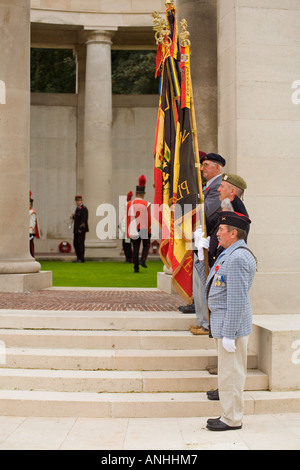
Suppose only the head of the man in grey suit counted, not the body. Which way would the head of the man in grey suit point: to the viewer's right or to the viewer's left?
to the viewer's left

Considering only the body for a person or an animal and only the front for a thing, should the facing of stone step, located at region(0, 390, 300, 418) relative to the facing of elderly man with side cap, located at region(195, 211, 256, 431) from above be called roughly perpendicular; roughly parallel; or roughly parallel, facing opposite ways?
roughly perpendicular

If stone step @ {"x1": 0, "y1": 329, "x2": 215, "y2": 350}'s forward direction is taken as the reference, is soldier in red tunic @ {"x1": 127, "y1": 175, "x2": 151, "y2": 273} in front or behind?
behind

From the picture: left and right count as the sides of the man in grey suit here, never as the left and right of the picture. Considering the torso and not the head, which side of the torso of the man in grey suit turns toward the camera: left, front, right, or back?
left

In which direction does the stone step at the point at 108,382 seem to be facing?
toward the camera

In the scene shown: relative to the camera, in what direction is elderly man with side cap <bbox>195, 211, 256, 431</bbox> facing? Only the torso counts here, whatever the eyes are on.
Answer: to the viewer's left

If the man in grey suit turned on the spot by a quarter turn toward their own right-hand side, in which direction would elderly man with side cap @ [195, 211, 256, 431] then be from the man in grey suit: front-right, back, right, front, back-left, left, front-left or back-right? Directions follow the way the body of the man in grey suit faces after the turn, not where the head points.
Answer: back

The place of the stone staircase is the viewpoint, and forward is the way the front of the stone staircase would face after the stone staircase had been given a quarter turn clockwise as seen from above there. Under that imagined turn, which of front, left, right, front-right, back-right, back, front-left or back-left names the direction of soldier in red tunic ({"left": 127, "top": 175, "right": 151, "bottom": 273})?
right

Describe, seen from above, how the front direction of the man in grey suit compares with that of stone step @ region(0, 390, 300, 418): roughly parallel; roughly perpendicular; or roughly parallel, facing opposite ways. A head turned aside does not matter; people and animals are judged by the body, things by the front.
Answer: roughly perpendicular

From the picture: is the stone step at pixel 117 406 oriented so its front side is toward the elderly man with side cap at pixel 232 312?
no

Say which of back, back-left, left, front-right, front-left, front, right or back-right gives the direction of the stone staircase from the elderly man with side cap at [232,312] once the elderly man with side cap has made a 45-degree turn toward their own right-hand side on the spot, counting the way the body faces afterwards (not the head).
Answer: front

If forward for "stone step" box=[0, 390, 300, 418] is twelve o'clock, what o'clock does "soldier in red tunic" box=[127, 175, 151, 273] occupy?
The soldier in red tunic is roughly at 6 o'clock from the stone step.

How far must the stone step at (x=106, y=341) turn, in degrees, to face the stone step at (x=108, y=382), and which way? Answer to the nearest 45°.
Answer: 0° — it already faces it

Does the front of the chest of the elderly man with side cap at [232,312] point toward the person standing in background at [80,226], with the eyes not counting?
no
